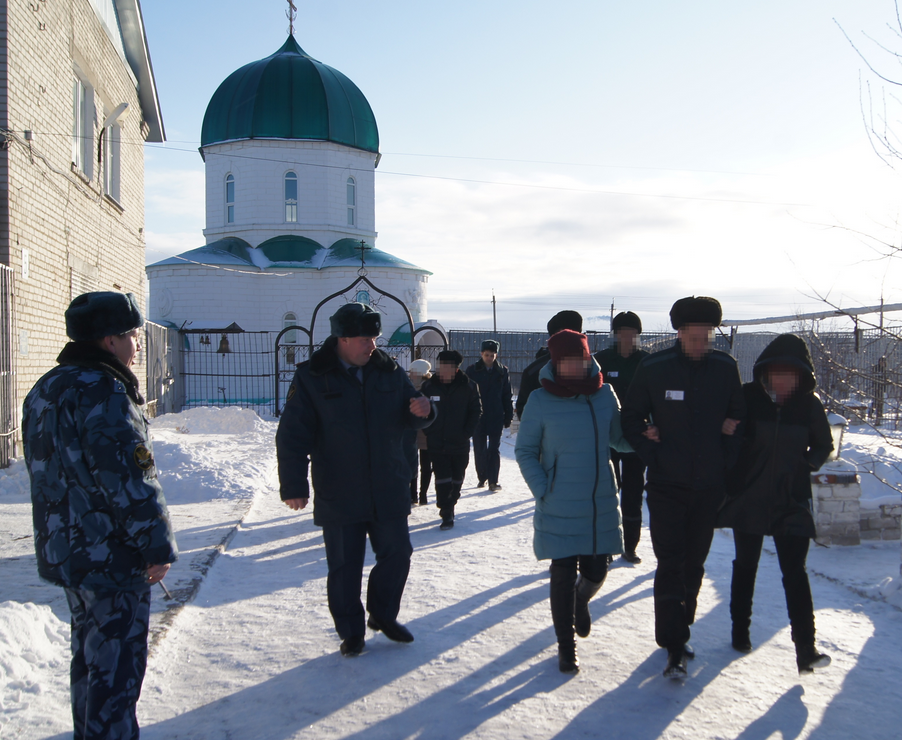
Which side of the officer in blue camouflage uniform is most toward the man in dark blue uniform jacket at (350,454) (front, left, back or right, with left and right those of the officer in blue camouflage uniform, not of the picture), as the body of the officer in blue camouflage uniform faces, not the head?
front

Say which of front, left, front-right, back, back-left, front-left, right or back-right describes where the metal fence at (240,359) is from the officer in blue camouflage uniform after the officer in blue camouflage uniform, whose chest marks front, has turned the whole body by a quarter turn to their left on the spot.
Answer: front-right

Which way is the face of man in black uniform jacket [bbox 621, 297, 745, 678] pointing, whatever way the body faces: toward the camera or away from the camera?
toward the camera

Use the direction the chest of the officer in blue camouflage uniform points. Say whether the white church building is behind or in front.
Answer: in front

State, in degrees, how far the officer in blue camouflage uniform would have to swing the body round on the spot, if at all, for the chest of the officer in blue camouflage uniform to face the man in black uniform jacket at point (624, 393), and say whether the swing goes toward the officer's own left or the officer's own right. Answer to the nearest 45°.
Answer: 0° — they already face them

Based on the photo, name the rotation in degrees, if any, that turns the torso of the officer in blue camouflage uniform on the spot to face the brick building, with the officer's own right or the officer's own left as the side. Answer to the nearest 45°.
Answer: approximately 45° to the officer's own left

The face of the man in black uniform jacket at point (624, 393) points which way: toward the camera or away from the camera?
toward the camera

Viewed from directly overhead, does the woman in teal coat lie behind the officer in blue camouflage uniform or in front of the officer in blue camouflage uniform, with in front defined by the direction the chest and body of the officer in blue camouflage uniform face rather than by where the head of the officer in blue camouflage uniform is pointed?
in front

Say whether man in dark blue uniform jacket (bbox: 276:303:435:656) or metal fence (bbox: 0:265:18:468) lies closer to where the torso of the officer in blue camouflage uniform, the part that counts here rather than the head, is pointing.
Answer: the man in dark blue uniform jacket

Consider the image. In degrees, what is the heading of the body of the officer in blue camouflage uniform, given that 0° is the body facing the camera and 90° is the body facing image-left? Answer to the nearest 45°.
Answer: approximately 225°
